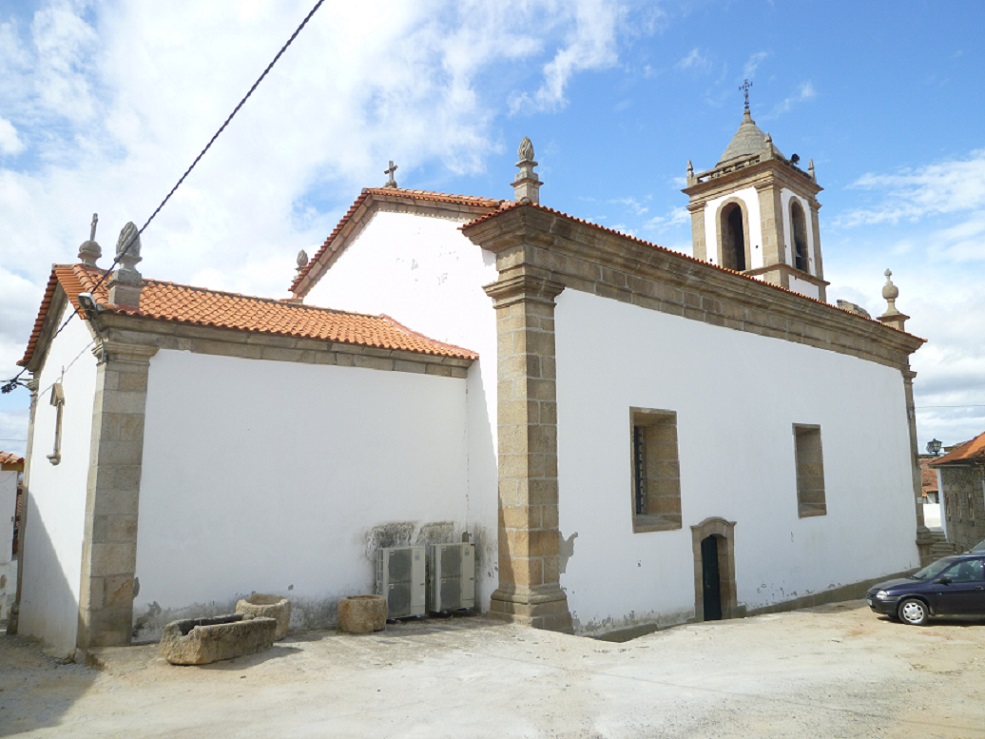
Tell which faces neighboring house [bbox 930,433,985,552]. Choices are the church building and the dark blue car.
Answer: the church building

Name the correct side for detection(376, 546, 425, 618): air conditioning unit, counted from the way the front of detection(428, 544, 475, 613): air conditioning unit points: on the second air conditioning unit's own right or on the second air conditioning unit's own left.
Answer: on the second air conditioning unit's own right

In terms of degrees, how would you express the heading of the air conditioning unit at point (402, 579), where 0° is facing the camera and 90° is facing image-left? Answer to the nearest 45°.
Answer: approximately 315°

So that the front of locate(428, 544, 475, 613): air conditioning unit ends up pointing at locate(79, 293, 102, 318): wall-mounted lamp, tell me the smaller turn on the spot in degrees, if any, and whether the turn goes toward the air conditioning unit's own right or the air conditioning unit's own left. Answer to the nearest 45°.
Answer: approximately 90° to the air conditioning unit's own right

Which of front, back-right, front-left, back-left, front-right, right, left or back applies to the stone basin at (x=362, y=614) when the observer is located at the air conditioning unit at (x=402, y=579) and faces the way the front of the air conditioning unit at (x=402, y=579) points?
right

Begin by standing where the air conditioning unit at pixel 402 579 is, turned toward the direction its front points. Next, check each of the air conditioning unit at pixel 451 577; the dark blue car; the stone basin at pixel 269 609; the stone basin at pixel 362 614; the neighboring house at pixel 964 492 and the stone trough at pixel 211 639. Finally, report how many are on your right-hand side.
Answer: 3

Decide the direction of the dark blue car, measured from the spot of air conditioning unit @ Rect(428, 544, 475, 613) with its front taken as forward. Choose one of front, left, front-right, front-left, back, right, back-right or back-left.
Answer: front-left

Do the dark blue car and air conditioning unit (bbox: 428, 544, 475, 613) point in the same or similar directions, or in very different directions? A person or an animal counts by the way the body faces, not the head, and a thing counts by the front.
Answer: very different directions

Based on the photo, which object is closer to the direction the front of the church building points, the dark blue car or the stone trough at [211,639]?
the dark blue car

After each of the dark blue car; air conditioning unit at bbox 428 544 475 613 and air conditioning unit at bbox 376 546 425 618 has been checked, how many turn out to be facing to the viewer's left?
1

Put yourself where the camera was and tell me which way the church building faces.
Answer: facing away from the viewer and to the right of the viewer

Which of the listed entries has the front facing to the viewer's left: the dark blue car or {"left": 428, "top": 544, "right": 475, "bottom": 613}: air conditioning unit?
the dark blue car

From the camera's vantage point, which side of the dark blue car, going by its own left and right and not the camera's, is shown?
left
